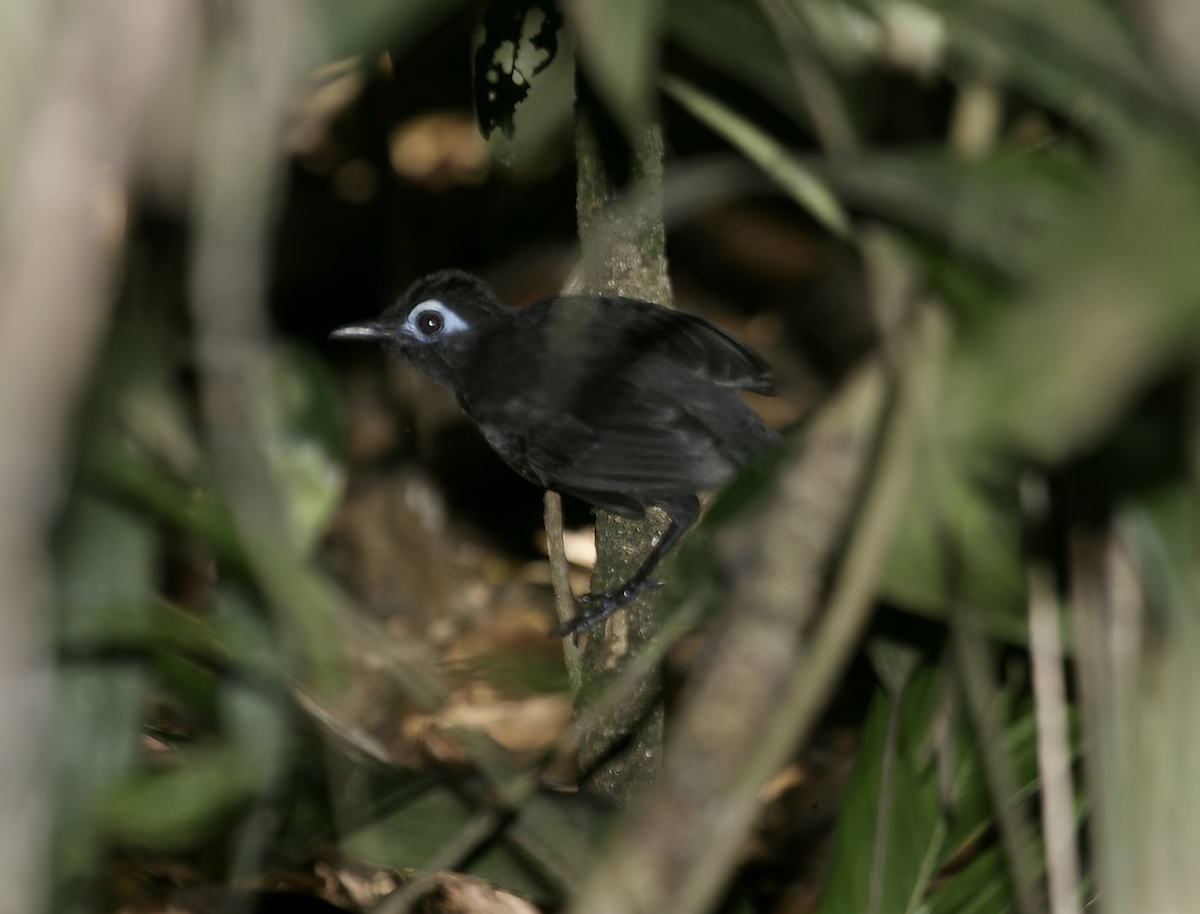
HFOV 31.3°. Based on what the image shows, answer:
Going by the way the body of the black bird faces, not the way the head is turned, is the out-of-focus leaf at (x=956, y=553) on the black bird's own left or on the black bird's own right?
on the black bird's own left

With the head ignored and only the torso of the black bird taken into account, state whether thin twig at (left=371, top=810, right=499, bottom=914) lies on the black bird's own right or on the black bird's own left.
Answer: on the black bird's own left

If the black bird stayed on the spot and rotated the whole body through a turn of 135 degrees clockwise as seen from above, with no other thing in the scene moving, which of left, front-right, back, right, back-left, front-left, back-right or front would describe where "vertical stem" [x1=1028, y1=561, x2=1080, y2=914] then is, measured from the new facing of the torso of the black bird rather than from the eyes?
back-right

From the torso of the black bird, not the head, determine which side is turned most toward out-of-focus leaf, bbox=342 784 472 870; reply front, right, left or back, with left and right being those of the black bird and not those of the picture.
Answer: left

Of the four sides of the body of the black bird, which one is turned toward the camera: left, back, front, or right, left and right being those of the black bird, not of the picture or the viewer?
left

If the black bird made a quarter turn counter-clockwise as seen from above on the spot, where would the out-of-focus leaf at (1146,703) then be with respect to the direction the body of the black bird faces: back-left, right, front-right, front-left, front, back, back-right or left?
front

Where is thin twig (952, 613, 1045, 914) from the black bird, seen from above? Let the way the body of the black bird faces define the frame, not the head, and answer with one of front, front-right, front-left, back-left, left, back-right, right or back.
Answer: left

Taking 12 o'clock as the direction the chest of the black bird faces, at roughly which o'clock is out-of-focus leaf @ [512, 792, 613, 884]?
The out-of-focus leaf is roughly at 9 o'clock from the black bird.
